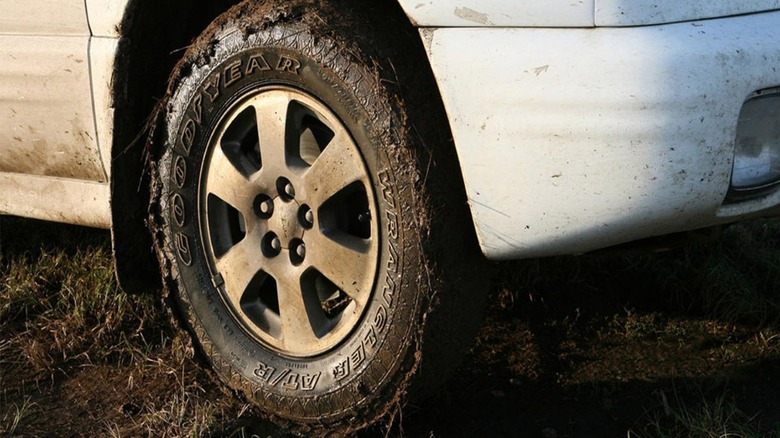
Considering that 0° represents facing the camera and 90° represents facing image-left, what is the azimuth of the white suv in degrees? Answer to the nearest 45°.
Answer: approximately 315°
